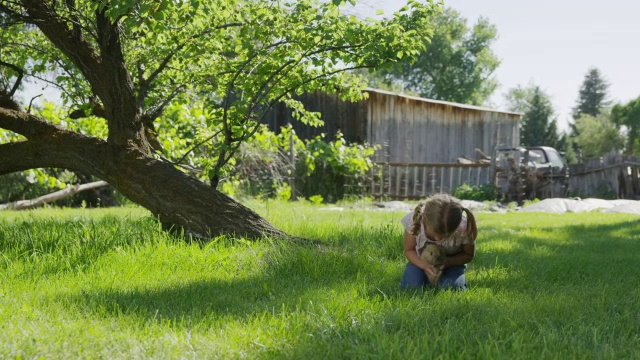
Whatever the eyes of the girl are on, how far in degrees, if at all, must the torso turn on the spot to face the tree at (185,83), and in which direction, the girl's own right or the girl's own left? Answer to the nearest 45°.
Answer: approximately 135° to the girl's own right

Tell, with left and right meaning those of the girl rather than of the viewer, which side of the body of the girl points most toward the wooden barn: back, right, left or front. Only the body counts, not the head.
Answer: back

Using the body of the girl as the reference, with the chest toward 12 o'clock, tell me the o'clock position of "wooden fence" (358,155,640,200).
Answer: The wooden fence is roughly at 6 o'clock from the girl.

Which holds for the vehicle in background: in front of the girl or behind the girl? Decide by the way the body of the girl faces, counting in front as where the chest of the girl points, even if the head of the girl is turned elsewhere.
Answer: behind

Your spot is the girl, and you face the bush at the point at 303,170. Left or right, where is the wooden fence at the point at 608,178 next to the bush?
right

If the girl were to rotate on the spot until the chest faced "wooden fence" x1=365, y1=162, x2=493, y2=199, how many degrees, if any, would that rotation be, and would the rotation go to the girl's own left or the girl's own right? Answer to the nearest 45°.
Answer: approximately 180°

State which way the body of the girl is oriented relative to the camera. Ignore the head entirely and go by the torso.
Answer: toward the camera

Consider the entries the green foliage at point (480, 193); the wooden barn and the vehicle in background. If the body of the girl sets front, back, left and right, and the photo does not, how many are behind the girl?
3

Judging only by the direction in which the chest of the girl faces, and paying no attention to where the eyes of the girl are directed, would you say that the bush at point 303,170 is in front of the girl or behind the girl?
behind
